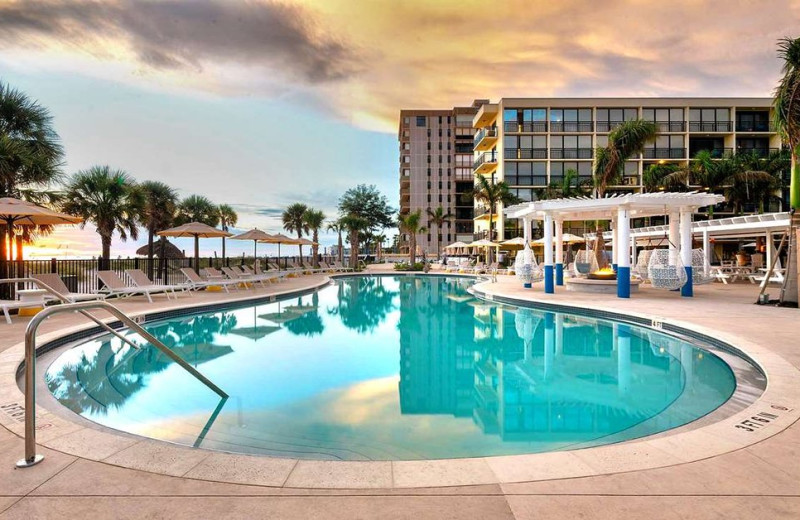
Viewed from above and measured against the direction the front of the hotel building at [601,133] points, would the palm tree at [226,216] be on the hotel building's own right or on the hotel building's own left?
on the hotel building's own right

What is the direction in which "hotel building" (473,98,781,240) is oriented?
toward the camera

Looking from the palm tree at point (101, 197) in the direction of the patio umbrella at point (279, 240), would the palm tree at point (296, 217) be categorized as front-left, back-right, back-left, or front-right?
front-left

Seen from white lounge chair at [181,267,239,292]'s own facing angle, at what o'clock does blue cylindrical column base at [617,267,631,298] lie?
The blue cylindrical column base is roughly at 1 o'clock from the white lounge chair.

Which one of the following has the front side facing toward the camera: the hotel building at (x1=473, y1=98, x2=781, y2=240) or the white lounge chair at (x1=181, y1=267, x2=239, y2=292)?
the hotel building

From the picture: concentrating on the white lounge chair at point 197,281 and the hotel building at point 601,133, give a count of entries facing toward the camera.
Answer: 1

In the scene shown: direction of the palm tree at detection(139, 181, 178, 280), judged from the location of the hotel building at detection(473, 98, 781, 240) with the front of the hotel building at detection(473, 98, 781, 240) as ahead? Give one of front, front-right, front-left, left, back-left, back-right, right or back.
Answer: front-right

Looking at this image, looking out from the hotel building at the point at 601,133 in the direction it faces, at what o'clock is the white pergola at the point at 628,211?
The white pergola is roughly at 12 o'clock from the hotel building.

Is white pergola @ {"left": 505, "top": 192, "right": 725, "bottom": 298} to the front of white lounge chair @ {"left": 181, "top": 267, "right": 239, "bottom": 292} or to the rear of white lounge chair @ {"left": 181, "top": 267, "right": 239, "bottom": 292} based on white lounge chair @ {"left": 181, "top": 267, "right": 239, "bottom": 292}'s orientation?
to the front

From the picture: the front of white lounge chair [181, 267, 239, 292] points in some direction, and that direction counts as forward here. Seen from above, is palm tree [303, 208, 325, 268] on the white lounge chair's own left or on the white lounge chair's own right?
on the white lounge chair's own left

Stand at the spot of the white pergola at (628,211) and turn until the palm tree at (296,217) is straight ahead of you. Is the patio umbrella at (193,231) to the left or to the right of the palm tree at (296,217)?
left

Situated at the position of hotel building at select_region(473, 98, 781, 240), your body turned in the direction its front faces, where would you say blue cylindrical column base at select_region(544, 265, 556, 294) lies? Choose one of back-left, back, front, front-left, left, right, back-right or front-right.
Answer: front

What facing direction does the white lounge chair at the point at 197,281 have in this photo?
to the viewer's right
